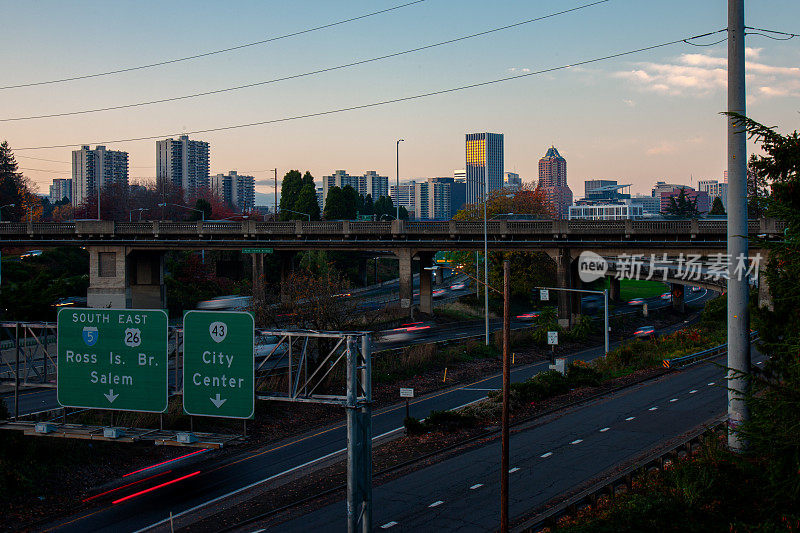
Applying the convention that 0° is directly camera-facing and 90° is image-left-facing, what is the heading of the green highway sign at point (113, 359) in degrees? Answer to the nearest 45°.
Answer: approximately 45°

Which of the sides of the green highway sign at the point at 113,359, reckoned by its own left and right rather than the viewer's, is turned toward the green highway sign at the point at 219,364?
left

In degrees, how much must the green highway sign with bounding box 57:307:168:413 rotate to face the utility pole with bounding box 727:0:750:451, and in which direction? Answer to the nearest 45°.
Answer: approximately 90° to its left

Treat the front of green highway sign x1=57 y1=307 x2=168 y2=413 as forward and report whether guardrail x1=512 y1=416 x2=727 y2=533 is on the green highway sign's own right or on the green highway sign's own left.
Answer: on the green highway sign's own left
